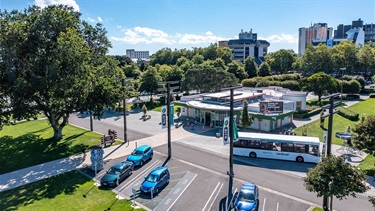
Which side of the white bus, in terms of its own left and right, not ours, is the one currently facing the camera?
right

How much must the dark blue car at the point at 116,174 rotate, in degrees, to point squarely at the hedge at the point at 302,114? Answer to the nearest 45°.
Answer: approximately 180°

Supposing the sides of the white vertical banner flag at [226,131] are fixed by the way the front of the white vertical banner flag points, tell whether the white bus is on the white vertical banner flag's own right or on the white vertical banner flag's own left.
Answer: on the white vertical banner flag's own left

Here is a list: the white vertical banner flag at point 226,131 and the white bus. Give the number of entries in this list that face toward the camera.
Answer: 1

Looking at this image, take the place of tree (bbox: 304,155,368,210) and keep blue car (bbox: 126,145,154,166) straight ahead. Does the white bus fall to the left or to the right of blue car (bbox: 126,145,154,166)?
right

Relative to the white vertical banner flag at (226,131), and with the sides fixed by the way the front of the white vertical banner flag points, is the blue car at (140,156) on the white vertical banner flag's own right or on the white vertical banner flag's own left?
on the white vertical banner flag's own right

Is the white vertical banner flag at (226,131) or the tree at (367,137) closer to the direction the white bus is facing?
the tree

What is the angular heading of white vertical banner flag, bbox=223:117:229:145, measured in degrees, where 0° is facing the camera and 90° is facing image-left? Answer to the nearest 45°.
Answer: approximately 0°
